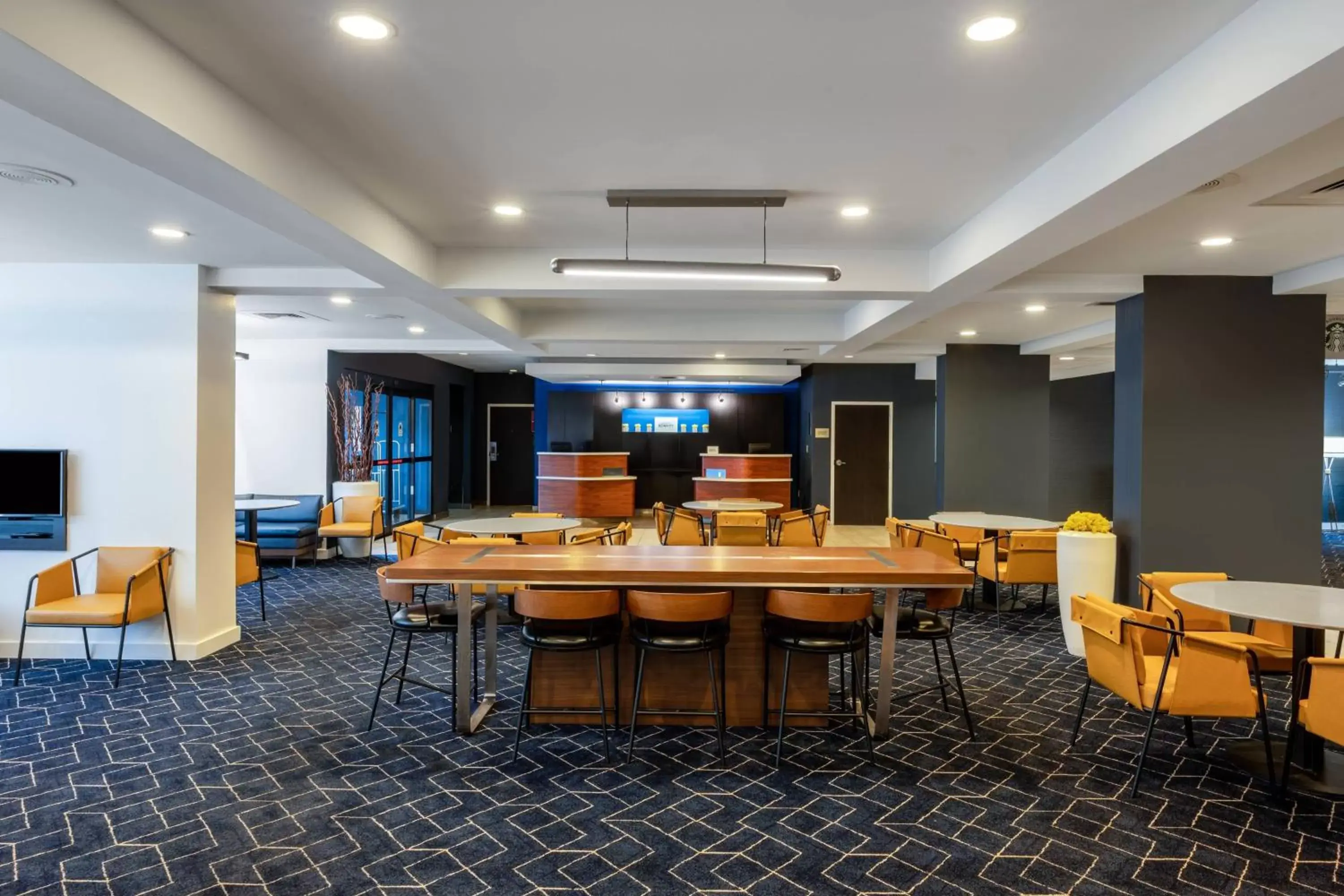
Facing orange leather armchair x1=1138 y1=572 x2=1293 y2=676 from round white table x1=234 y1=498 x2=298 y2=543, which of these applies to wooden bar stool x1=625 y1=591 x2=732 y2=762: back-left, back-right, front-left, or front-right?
front-right

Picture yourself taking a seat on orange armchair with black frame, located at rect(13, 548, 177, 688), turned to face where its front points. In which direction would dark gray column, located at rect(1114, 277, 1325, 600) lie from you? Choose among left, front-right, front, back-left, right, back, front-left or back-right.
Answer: left

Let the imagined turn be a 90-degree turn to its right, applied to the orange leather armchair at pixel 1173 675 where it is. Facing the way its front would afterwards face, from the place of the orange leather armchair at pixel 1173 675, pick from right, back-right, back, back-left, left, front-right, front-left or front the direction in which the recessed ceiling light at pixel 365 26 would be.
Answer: right

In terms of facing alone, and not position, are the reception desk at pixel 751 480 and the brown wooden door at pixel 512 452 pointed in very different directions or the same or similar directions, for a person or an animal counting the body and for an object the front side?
same or similar directions

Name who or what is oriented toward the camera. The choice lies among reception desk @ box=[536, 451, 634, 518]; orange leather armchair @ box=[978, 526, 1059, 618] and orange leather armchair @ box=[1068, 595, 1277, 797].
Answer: the reception desk

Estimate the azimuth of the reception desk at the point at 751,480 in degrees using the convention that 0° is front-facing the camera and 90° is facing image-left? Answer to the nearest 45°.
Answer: approximately 0°

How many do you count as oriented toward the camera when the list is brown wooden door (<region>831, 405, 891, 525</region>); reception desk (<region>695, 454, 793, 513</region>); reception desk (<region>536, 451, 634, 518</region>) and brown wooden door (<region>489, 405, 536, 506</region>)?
4

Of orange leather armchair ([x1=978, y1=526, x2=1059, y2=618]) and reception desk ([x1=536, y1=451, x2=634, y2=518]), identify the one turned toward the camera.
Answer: the reception desk

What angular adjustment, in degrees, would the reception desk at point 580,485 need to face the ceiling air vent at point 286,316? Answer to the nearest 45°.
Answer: approximately 45° to its right

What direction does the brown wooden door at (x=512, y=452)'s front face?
toward the camera

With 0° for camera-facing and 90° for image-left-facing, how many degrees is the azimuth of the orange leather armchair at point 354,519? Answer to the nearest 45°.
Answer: approximately 45°

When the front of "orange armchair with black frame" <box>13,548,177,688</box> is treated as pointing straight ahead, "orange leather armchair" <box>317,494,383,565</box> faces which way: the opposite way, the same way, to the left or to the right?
the same way

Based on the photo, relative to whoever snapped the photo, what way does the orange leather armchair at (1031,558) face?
facing away from the viewer and to the left of the viewer

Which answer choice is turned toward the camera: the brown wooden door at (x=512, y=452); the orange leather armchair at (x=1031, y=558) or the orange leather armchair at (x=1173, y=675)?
the brown wooden door

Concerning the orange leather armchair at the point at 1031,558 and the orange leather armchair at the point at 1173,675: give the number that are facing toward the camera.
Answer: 0

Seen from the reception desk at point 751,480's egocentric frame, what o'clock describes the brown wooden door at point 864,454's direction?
The brown wooden door is roughly at 9 o'clock from the reception desk.

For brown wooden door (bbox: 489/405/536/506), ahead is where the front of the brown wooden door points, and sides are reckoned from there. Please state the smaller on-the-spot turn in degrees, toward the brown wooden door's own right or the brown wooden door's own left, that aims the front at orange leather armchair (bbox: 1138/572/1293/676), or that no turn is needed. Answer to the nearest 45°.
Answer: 0° — it already faces it
